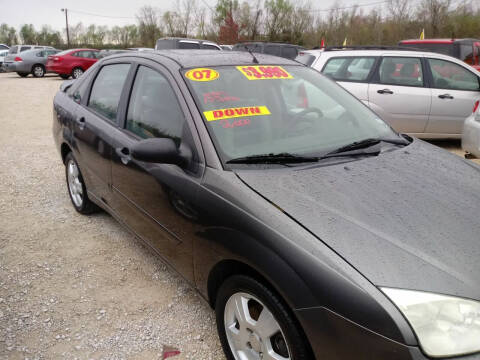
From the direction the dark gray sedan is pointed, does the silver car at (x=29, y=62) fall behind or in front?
behind

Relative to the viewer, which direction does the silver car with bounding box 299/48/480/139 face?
to the viewer's right

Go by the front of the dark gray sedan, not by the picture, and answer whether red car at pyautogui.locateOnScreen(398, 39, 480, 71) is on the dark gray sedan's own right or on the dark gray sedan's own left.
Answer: on the dark gray sedan's own left

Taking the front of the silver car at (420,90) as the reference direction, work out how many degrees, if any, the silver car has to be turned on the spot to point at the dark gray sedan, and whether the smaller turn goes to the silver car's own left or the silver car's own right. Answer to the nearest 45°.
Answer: approximately 90° to the silver car's own right
